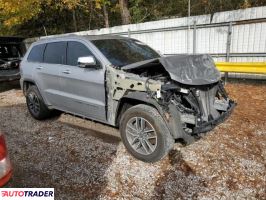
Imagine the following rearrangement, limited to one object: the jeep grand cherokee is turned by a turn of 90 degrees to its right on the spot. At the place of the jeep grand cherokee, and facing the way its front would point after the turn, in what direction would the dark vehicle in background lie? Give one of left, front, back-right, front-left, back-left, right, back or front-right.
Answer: right
